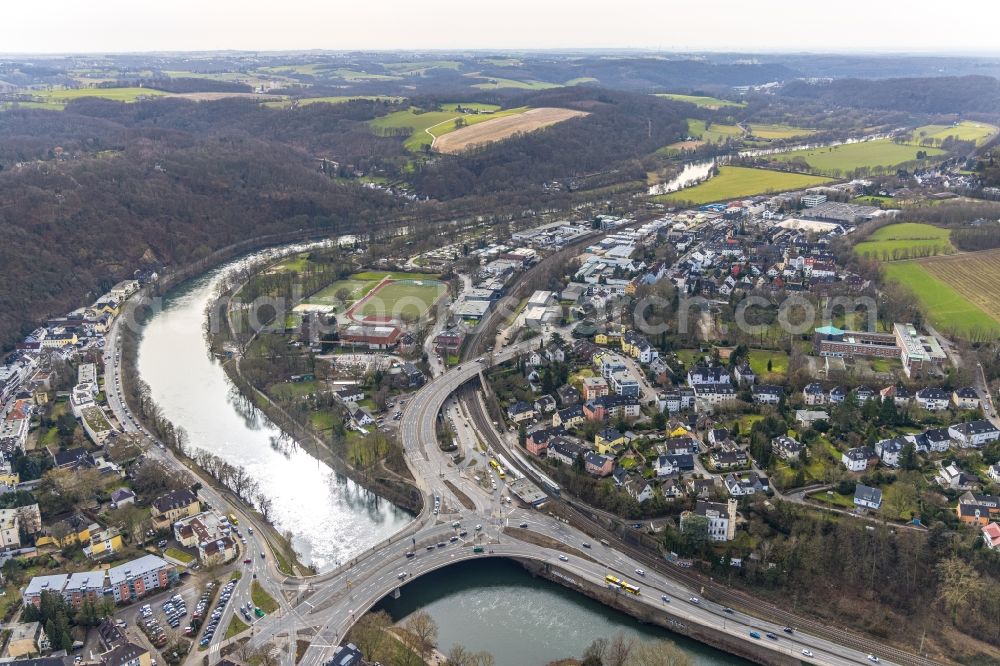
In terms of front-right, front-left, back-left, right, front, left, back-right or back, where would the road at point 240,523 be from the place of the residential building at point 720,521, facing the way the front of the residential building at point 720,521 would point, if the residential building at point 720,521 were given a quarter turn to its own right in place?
front

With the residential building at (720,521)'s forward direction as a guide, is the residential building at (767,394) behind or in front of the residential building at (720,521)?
behind

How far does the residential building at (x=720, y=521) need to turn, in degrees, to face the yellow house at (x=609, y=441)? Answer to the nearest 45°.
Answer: approximately 135° to its right

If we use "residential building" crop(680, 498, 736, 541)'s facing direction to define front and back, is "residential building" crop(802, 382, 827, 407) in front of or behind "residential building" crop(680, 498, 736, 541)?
behind

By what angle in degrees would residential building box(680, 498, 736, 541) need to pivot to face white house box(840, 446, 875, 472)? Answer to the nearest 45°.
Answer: approximately 135° to its left

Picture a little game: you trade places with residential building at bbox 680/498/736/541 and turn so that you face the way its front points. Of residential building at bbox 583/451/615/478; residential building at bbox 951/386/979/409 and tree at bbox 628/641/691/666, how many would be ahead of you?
1

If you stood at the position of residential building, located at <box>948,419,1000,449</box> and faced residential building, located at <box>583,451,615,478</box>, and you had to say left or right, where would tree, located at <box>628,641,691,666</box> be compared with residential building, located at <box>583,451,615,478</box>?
left

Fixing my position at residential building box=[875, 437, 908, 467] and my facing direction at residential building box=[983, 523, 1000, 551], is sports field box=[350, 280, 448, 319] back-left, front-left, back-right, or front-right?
back-right

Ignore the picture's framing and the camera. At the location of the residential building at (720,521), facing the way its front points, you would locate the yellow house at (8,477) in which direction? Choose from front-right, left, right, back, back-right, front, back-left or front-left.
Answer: right

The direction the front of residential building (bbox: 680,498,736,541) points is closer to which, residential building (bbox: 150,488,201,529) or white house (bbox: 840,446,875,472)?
the residential building

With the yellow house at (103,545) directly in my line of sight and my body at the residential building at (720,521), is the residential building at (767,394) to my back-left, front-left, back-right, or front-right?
back-right

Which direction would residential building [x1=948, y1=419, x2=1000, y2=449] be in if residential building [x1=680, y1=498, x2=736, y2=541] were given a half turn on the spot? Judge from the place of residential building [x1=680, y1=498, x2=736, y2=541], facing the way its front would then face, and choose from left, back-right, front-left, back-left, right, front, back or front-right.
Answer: front-right

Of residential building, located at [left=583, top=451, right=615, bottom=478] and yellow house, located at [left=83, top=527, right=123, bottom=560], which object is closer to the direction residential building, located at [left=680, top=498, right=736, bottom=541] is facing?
the yellow house

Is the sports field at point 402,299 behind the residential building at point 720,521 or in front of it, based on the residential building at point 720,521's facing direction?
behind

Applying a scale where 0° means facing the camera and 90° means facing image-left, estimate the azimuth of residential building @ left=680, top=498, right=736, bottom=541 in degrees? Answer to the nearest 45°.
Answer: approximately 0°

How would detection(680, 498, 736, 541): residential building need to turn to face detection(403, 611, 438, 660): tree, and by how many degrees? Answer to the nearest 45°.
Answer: approximately 45° to its right

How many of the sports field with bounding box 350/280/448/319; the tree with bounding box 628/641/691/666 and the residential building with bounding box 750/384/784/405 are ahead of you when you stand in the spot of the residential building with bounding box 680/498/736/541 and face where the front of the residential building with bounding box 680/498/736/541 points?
1

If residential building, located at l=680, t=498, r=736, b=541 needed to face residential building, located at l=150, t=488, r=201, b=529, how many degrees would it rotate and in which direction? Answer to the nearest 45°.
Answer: approximately 90° to its right
